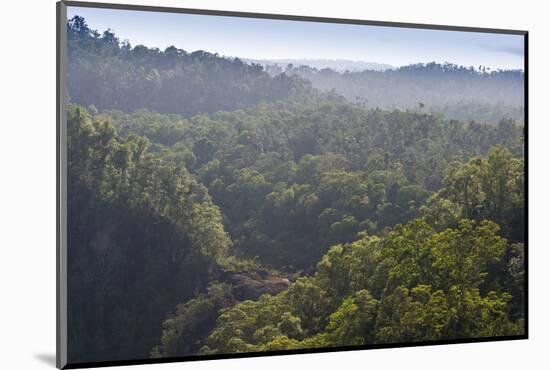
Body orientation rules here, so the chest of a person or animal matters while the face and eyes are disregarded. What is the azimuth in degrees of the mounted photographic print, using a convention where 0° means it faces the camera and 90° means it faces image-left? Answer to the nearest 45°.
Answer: approximately 315°
